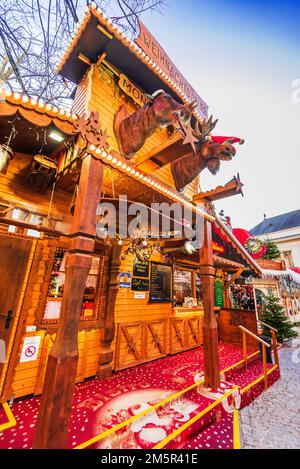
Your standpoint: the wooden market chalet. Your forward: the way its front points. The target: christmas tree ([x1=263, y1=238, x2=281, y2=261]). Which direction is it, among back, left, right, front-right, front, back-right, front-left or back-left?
left

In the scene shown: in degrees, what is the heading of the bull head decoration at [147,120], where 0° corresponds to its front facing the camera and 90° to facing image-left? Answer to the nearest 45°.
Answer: approximately 315°

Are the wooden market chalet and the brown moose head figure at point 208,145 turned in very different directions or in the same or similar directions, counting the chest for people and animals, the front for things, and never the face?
same or similar directions

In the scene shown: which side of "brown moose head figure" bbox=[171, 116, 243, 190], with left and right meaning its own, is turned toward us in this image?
right

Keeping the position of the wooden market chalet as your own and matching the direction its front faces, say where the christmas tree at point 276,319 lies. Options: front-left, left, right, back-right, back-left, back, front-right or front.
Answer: left

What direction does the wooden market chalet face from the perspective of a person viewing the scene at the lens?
facing the viewer and to the right of the viewer

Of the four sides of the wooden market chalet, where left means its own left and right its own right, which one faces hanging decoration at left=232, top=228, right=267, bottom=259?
left

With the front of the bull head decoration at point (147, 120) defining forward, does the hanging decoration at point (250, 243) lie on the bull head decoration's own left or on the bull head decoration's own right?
on the bull head decoration's own left
